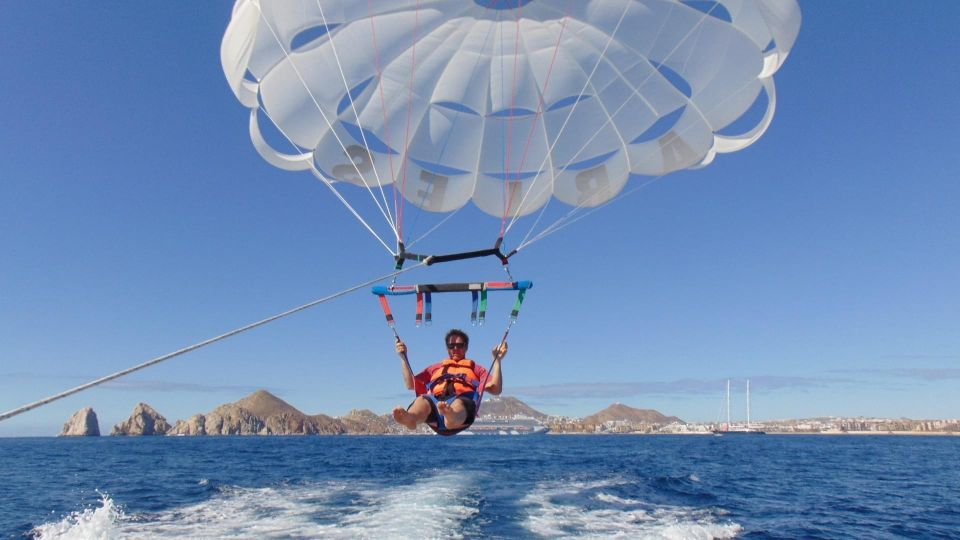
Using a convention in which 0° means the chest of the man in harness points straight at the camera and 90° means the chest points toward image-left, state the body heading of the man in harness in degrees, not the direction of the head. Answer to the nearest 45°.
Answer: approximately 0°
